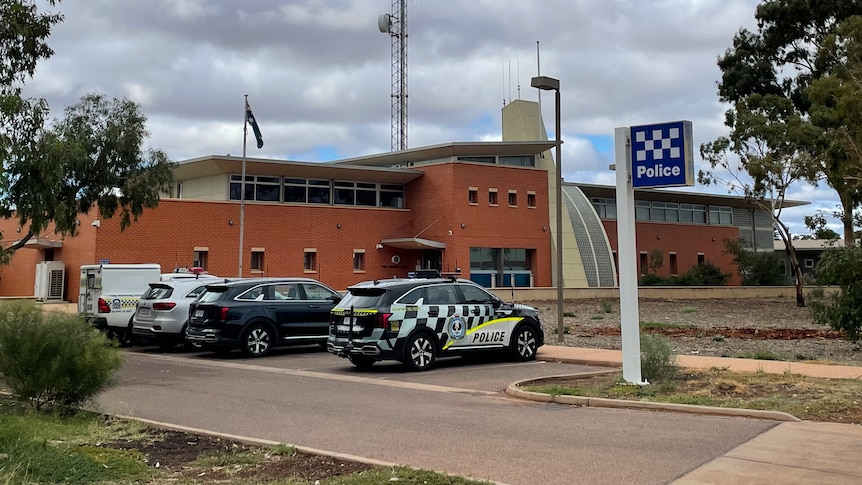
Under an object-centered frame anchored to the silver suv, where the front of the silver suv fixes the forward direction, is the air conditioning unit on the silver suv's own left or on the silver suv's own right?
on the silver suv's own left

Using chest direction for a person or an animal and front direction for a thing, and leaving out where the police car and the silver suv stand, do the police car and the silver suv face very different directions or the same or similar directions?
same or similar directions

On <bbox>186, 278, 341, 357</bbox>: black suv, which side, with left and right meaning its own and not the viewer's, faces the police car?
right

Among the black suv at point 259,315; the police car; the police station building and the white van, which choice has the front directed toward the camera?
the police station building

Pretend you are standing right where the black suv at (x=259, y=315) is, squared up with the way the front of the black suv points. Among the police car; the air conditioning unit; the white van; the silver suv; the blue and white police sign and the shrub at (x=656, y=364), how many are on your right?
3

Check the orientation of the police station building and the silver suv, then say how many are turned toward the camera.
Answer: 1

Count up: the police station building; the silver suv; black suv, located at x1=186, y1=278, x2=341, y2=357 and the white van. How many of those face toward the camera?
1

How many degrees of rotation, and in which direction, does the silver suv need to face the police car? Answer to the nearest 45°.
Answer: approximately 90° to its right

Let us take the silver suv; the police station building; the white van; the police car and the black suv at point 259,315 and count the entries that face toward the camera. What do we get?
1

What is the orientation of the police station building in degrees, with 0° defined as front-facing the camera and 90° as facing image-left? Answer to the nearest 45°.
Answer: approximately 0°

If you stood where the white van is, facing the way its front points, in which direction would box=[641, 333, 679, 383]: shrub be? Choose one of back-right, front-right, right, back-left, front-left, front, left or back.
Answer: right

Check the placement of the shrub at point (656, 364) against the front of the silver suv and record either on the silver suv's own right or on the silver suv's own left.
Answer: on the silver suv's own right

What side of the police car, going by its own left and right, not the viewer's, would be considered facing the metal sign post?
right

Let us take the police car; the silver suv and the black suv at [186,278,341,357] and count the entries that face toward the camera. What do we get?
0
